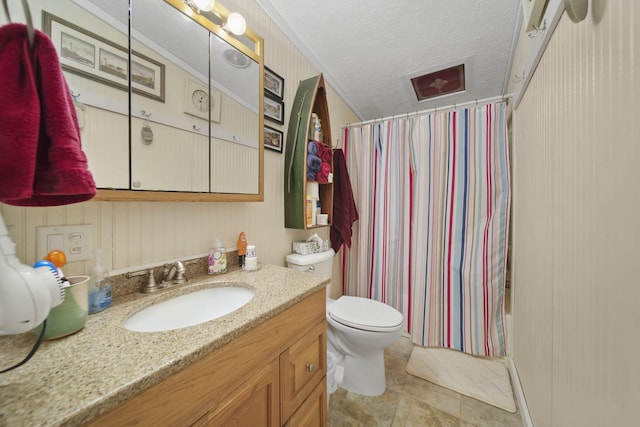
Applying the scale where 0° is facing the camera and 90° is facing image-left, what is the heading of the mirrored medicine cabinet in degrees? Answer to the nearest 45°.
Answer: approximately 315°

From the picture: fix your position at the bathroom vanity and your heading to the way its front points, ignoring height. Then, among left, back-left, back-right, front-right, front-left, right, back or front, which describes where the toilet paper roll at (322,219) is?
left

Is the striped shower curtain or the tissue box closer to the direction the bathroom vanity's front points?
the striped shower curtain

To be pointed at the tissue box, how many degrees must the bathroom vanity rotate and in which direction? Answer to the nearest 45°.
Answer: approximately 90° to its left

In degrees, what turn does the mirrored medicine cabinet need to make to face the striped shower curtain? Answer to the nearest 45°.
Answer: approximately 45° to its left

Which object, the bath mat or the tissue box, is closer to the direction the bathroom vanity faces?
the bath mat

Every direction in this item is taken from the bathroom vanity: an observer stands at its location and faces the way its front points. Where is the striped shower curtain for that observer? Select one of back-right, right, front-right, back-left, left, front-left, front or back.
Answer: front-left

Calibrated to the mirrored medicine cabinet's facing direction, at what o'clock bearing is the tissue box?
The tissue box is roughly at 10 o'clock from the mirrored medicine cabinet.

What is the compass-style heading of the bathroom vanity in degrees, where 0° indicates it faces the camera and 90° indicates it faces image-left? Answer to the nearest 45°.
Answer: approximately 315°

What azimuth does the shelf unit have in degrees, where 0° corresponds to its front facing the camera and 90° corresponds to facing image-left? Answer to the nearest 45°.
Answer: approximately 315°

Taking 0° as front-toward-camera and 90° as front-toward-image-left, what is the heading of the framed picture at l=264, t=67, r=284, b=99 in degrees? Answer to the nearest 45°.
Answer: approximately 315°
